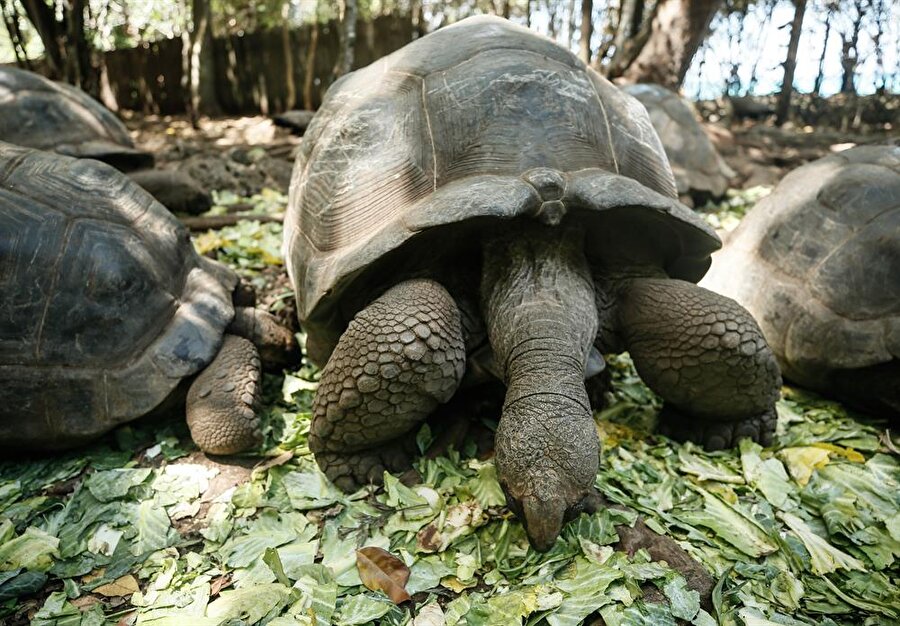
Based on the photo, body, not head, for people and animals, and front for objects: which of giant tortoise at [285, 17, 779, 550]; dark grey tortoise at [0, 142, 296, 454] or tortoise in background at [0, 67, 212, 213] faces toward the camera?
the giant tortoise

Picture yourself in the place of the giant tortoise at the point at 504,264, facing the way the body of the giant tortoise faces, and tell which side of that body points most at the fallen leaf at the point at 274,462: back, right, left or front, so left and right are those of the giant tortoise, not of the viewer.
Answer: right

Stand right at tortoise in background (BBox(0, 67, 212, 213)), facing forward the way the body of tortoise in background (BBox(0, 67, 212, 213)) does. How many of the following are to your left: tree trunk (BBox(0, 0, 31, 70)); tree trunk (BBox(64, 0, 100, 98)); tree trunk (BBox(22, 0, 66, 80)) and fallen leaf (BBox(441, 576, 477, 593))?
3

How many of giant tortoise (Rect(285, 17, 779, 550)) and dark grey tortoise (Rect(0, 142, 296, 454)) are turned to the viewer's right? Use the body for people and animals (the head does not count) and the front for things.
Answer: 1

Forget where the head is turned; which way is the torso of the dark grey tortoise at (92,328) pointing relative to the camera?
to the viewer's right

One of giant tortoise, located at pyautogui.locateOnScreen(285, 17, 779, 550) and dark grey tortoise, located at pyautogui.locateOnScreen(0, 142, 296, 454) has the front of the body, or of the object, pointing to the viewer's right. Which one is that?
the dark grey tortoise

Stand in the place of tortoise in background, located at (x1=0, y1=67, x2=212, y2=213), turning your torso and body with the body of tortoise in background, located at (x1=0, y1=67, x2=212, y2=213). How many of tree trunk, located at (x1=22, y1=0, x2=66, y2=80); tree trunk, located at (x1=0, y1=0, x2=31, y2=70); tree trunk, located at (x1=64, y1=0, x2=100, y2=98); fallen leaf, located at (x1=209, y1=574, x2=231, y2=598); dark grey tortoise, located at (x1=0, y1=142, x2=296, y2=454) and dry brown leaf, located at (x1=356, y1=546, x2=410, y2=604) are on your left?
3

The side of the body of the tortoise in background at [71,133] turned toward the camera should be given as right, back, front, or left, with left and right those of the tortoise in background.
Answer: right

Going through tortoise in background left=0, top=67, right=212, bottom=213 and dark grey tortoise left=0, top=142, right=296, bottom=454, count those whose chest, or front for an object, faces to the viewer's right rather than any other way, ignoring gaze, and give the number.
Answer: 2

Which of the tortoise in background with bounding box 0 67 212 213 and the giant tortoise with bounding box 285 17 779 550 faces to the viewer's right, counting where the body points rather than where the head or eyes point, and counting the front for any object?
the tortoise in background

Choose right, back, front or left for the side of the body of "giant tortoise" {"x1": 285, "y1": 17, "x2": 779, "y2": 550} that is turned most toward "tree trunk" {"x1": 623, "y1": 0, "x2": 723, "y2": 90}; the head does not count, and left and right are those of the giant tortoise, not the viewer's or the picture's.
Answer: back

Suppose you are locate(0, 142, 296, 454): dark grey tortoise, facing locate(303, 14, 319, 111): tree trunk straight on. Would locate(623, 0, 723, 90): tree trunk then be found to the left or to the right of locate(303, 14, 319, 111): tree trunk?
right
